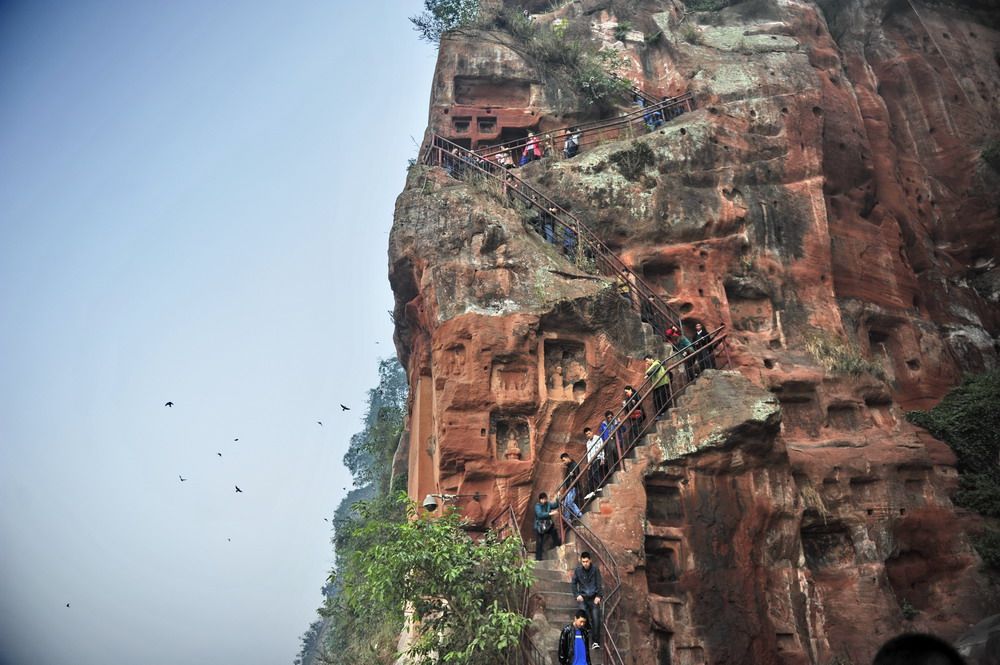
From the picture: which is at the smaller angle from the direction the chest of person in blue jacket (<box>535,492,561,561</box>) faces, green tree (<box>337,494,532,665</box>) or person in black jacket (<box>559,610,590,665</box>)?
the person in black jacket

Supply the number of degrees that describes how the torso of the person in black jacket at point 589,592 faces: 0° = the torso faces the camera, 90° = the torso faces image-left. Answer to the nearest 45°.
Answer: approximately 0°

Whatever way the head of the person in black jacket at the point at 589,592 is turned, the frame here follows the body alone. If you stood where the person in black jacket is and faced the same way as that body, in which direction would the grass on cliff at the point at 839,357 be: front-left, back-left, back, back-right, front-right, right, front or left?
back-left

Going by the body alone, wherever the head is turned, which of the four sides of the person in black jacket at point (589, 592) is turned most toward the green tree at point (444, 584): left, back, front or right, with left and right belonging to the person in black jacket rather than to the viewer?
right

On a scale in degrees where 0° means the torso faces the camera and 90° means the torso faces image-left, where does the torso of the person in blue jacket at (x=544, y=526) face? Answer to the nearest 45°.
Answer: approximately 315°

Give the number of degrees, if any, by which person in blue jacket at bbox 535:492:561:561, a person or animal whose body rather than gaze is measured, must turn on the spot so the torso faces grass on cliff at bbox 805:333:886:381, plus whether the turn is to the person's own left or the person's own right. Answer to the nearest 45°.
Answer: approximately 90° to the person's own left
